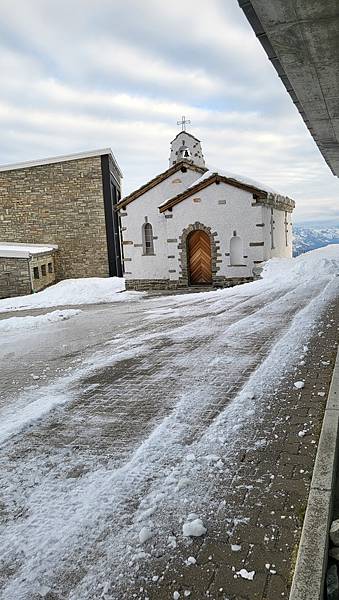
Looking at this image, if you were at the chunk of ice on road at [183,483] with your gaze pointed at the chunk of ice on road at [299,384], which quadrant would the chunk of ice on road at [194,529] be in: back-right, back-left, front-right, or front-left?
back-right

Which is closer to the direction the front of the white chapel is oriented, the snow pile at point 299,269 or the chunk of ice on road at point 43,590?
the chunk of ice on road

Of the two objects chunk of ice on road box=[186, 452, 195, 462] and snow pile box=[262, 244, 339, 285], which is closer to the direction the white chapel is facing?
the chunk of ice on road

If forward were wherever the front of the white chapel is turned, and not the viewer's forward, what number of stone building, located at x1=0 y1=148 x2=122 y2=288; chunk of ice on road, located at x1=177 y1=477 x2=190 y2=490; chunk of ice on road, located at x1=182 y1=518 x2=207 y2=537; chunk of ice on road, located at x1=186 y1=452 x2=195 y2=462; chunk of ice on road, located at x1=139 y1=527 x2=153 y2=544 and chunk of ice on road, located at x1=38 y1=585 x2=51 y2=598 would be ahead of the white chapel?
5

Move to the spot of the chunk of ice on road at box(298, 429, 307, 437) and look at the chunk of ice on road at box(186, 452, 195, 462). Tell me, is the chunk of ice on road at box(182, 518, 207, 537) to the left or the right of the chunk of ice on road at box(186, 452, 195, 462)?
left

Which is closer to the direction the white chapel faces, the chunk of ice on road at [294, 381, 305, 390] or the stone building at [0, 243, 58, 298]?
the chunk of ice on road

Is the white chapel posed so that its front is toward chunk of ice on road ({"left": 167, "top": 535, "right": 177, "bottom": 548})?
yes

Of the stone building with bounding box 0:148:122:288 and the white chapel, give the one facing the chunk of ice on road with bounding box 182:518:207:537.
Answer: the white chapel

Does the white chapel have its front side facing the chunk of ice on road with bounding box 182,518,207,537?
yes

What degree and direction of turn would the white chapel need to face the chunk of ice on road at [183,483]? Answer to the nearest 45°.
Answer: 0° — it already faces it

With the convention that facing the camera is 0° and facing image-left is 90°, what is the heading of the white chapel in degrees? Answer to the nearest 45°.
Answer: approximately 0°
